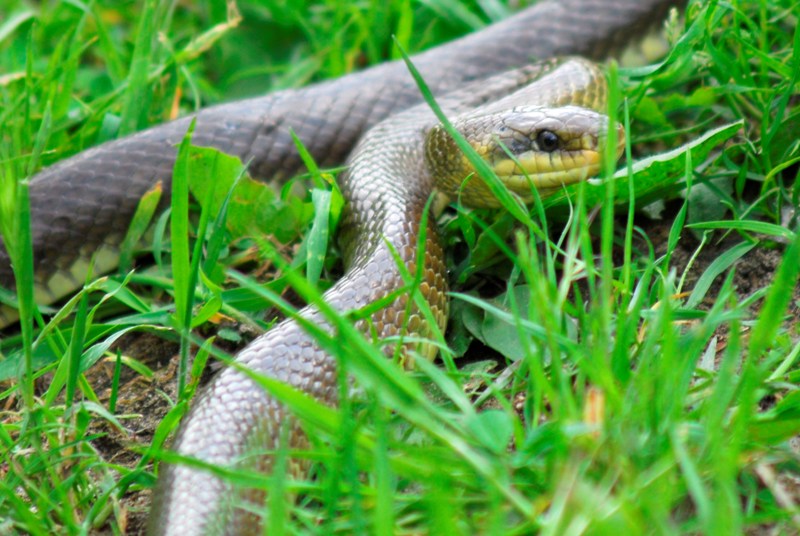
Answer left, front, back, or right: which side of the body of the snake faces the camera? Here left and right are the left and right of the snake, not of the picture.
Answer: right
